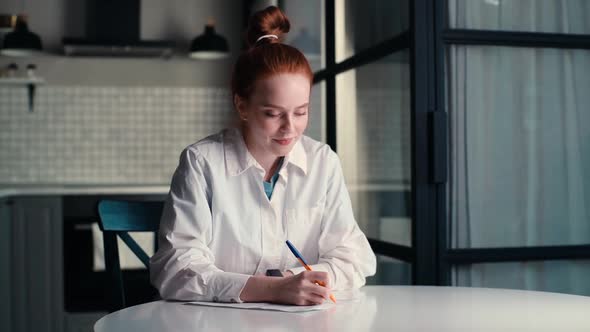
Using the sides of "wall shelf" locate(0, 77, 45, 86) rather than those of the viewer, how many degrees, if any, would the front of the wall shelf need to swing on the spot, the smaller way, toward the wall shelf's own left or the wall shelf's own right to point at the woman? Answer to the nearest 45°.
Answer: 0° — it already faces them

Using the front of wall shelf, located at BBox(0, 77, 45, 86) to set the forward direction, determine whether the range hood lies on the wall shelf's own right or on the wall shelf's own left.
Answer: on the wall shelf's own left

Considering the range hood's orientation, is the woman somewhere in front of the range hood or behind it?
in front

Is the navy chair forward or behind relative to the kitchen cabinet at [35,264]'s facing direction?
forward

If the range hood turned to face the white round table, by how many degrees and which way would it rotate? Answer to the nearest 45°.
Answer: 0° — it already faces it

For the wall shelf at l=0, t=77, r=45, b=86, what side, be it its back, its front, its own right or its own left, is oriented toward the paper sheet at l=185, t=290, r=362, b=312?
front
